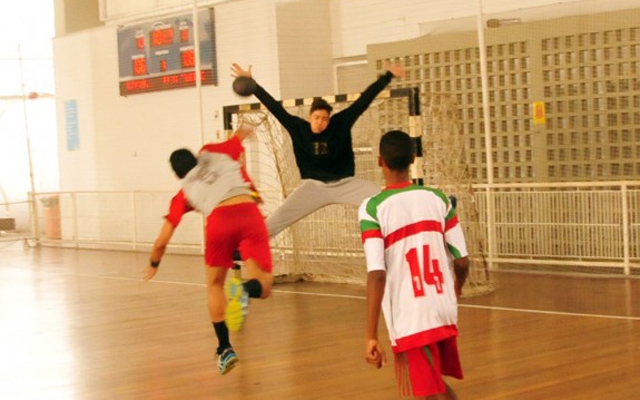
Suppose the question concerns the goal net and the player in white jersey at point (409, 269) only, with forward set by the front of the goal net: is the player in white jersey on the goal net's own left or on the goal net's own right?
on the goal net's own left

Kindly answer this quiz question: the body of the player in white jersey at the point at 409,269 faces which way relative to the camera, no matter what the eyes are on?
away from the camera

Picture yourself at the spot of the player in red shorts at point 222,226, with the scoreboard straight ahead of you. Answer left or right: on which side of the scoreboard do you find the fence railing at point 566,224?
right

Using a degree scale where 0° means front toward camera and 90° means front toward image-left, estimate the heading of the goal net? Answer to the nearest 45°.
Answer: approximately 45°

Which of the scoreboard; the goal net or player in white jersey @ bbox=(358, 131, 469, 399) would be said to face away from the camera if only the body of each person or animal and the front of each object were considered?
the player in white jersey

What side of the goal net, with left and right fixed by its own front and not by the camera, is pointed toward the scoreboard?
right

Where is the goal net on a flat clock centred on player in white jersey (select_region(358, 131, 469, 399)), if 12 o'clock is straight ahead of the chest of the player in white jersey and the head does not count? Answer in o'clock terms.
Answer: The goal net is roughly at 12 o'clock from the player in white jersey.

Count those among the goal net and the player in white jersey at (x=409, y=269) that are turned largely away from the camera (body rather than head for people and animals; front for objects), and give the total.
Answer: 1

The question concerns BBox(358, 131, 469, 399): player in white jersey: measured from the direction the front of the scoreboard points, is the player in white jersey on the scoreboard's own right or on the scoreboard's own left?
on the scoreboard's own left

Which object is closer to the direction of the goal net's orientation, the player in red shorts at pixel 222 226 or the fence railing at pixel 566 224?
the player in red shorts

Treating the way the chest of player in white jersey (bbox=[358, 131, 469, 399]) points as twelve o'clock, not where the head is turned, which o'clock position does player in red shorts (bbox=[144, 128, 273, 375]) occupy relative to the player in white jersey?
The player in red shorts is roughly at 11 o'clock from the player in white jersey.

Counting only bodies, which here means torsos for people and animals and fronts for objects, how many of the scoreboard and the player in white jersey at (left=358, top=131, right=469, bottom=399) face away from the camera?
1

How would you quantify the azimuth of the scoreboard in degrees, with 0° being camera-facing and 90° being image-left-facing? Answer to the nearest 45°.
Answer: approximately 45°

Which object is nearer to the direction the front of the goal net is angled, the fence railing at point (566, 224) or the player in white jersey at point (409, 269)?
the player in white jersey

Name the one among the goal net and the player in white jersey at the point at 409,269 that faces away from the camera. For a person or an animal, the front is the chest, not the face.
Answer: the player in white jersey
